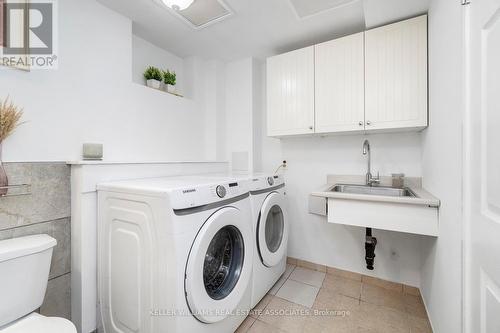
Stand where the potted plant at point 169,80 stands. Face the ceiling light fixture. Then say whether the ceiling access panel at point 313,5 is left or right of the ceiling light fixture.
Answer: left

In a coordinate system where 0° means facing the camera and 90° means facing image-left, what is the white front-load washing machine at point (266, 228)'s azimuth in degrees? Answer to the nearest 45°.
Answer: approximately 315°

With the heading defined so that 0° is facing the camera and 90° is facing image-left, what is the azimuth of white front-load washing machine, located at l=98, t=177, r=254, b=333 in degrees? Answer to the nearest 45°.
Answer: approximately 315°
